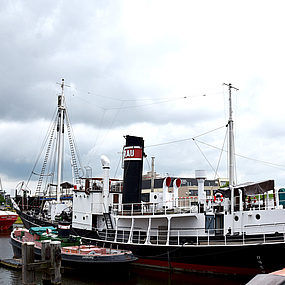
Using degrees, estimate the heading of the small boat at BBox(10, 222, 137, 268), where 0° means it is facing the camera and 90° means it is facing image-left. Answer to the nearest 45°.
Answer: approximately 90°

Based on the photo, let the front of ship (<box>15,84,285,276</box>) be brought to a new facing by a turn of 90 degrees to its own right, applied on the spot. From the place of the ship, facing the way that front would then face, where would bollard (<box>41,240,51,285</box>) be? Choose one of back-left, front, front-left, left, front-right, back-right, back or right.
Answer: back
